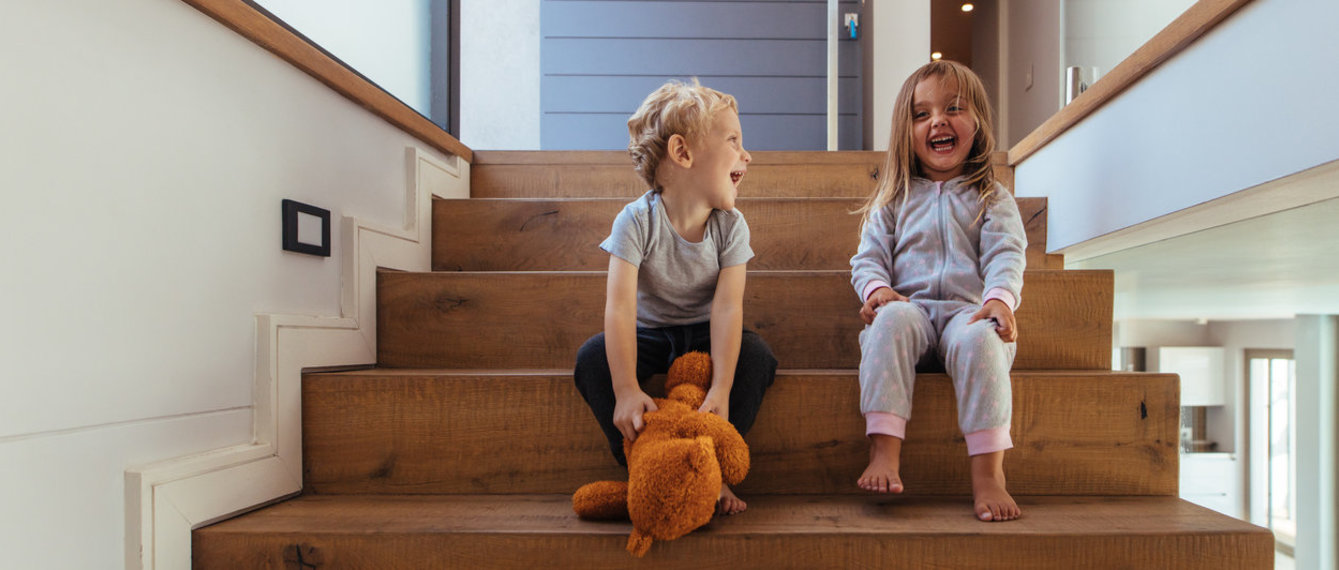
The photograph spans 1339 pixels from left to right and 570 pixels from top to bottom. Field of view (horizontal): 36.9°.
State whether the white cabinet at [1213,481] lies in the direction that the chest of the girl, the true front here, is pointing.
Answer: no

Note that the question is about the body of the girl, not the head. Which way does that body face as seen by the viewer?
toward the camera

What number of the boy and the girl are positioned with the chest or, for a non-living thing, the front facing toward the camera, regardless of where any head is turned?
2

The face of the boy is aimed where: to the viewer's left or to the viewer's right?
to the viewer's right

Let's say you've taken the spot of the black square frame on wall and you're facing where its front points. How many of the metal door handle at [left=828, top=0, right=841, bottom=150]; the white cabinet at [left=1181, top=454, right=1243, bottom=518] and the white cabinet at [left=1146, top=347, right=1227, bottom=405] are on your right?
0

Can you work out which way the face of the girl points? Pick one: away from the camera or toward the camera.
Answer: toward the camera

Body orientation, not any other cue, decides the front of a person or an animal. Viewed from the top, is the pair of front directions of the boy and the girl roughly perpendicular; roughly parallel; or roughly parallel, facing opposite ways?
roughly parallel

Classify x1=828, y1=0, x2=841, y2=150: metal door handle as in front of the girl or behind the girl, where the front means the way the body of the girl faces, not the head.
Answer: behind

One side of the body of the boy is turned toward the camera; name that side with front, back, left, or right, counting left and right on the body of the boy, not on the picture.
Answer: front

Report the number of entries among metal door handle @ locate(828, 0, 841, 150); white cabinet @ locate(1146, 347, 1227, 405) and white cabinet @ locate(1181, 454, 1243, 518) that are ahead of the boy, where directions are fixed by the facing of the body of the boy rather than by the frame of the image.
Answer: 0

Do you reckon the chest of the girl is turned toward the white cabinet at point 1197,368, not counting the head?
no

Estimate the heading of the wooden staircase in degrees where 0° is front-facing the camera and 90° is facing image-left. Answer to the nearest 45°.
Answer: approximately 0°

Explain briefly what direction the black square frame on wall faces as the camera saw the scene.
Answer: facing the viewer and to the right of the viewer
